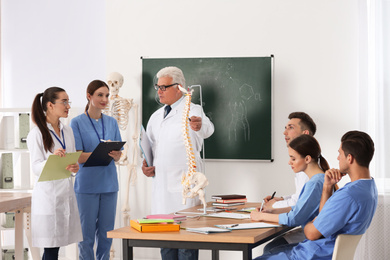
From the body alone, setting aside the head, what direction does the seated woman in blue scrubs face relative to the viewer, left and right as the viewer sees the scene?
facing to the left of the viewer

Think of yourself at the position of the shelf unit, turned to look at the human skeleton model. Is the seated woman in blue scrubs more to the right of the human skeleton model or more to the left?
right

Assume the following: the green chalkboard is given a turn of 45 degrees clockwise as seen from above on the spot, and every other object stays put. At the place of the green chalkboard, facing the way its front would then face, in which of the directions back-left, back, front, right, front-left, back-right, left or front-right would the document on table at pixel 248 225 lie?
front-left

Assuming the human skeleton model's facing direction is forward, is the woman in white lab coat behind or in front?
in front

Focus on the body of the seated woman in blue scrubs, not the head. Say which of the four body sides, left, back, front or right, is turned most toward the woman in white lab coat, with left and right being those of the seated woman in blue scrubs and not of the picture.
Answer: front

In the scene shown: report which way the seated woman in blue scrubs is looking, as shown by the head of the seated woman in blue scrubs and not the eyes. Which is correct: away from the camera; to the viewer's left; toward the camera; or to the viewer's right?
to the viewer's left

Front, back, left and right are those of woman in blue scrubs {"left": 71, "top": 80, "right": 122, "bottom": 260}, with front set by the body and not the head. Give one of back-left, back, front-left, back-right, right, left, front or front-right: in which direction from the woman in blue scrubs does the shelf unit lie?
back

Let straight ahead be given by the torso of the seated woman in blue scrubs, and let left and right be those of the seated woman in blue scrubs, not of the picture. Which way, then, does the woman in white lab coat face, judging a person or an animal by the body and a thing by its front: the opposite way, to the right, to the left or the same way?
the opposite way

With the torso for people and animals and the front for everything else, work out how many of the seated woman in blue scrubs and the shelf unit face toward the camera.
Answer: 1

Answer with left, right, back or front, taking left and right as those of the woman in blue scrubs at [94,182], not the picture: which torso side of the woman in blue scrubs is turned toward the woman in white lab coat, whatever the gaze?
right

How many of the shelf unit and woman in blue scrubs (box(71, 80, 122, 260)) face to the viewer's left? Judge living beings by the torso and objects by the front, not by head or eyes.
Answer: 0
